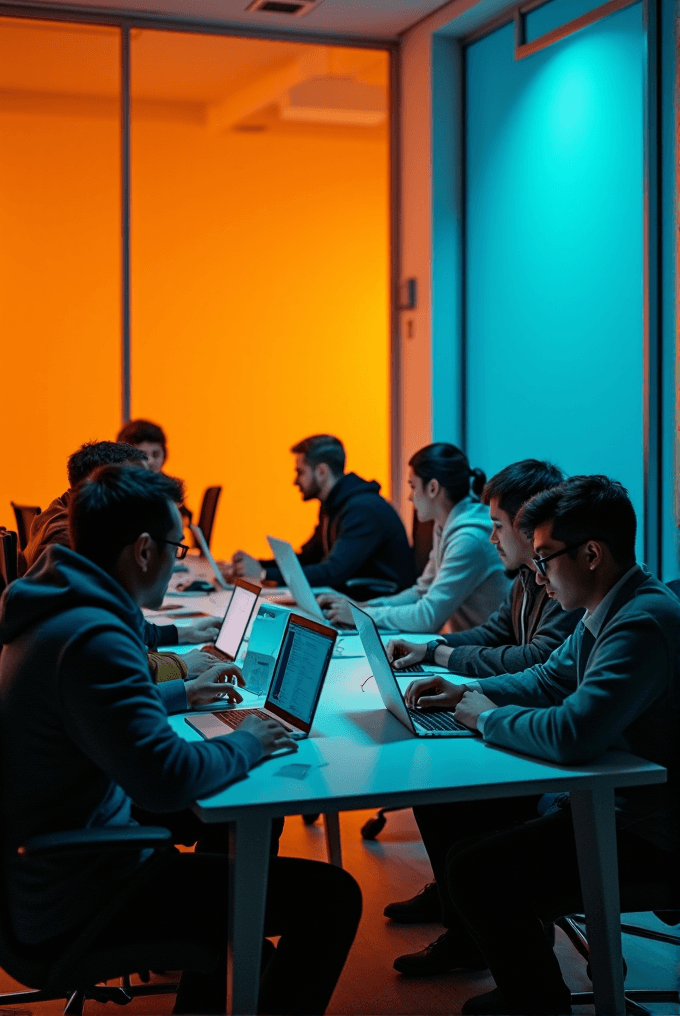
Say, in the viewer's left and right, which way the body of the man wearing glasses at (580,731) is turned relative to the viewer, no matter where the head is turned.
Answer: facing to the left of the viewer

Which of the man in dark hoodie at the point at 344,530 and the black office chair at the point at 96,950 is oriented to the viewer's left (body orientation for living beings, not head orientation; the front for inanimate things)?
the man in dark hoodie

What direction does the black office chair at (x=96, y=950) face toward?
to the viewer's right

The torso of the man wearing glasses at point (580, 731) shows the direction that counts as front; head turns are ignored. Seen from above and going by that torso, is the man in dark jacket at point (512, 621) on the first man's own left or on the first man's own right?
on the first man's own right

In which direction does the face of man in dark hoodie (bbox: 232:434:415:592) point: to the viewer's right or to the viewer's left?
to the viewer's left

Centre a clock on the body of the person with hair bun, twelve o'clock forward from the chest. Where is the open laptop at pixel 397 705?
The open laptop is roughly at 9 o'clock from the person with hair bun.

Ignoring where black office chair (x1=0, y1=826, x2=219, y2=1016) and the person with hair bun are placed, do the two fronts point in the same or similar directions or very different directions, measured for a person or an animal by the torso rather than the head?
very different directions

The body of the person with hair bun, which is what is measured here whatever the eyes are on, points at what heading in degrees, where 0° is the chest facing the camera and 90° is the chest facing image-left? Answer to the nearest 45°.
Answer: approximately 90°

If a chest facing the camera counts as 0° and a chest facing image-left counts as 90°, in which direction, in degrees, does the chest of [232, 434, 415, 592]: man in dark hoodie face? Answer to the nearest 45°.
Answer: approximately 90°

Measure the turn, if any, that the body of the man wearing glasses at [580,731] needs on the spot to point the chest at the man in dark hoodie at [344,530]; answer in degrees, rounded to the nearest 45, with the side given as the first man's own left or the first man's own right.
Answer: approximately 90° to the first man's own right
